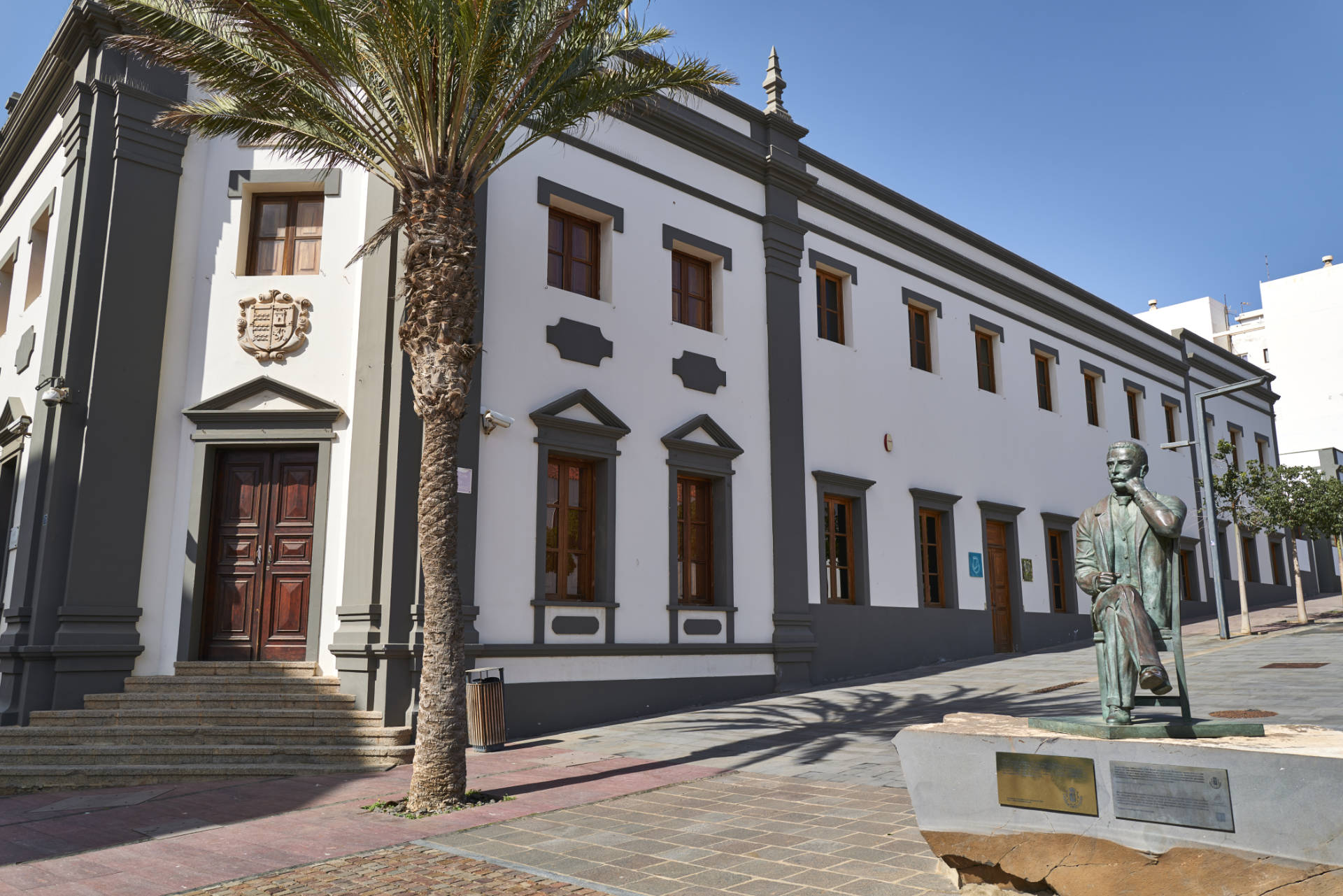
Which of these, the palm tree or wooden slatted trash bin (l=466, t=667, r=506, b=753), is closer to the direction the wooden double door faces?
the palm tree

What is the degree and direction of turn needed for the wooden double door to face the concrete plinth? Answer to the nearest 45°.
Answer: approximately 45° to its left

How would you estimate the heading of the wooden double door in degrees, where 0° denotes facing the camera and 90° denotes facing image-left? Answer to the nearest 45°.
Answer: approximately 0°
